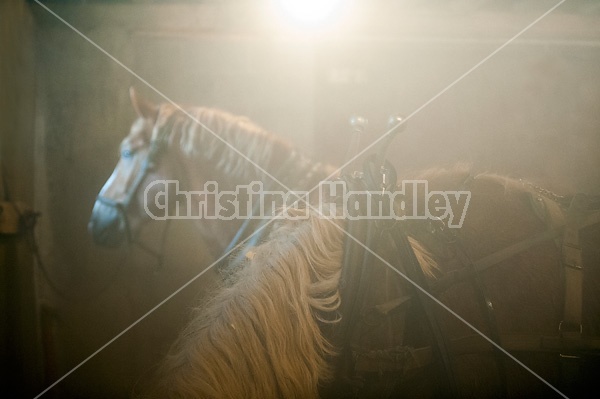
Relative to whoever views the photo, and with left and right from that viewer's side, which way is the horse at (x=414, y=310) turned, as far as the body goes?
facing to the left of the viewer

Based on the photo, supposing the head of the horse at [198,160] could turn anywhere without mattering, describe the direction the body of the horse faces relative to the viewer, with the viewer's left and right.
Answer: facing to the left of the viewer

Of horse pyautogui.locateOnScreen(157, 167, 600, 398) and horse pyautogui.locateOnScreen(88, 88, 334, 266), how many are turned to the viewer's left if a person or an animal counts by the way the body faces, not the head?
2

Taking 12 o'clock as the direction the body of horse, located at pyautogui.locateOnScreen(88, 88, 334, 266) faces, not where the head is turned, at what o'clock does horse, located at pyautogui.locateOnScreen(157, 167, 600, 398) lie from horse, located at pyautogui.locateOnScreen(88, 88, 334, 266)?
horse, located at pyautogui.locateOnScreen(157, 167, 600, 398) is roughly at 8 o'clock from horse, located at pyautogui.locateOnScreen(88, 88, 334, 266).

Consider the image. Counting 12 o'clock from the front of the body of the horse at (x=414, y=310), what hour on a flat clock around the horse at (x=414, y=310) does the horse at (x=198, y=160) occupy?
the horse at (x=198, y=160) is roughly at 1 o'clock from the horse at (x=414, y=310).
